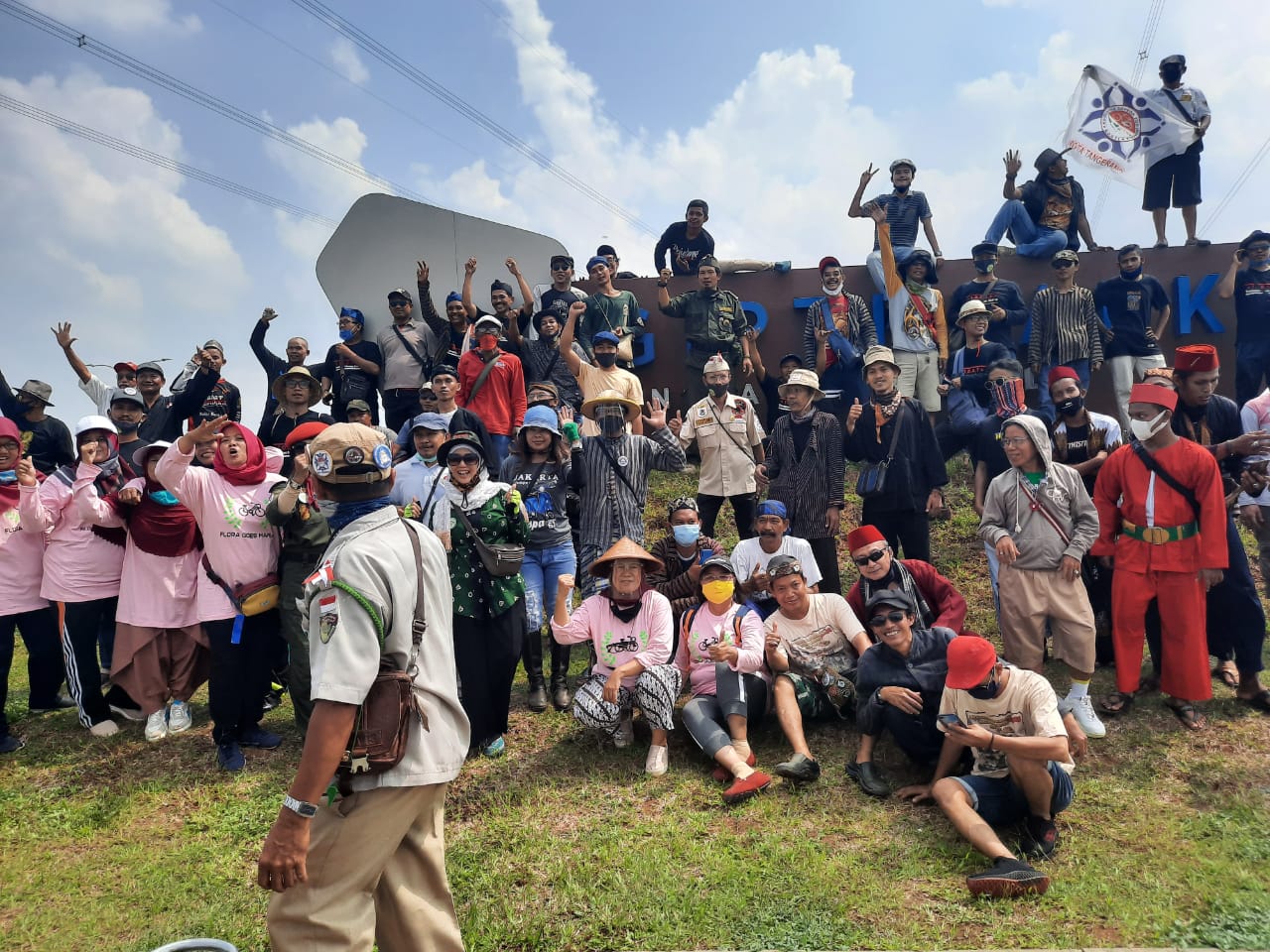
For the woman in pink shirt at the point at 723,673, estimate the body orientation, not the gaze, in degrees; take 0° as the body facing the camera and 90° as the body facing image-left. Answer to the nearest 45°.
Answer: approximately 0°

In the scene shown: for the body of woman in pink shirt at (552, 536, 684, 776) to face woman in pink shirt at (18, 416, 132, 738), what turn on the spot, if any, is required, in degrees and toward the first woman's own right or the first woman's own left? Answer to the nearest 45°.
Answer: approximately 90° to the first woman's own right

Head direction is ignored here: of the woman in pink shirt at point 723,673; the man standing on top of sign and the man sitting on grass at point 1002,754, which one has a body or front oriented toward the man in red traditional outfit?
the man standing on top of sign

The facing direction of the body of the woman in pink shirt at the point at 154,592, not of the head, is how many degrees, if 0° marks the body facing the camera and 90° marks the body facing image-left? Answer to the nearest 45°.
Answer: approximately 0°

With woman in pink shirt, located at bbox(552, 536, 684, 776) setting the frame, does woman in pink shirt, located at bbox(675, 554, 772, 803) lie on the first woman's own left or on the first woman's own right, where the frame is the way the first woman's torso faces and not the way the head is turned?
on the first woman's own left

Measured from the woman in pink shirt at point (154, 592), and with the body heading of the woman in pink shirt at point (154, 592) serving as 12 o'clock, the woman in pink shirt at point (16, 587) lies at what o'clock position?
the woman in pink shirt at point (16, 587) is roughly at 4 o'clock from the woman in pink shirt at point (154, 592).

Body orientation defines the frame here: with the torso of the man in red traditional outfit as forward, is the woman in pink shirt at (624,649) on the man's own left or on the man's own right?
on the man's own right

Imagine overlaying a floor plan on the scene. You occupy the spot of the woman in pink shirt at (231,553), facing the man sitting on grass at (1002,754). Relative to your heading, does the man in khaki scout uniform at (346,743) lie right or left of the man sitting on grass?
right

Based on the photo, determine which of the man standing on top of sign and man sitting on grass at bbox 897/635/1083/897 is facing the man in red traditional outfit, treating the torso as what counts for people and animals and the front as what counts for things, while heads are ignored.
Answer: the man standing on top of sign

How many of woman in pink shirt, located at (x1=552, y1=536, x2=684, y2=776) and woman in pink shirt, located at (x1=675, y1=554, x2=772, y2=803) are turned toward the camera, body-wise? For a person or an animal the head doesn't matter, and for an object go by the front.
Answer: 2
